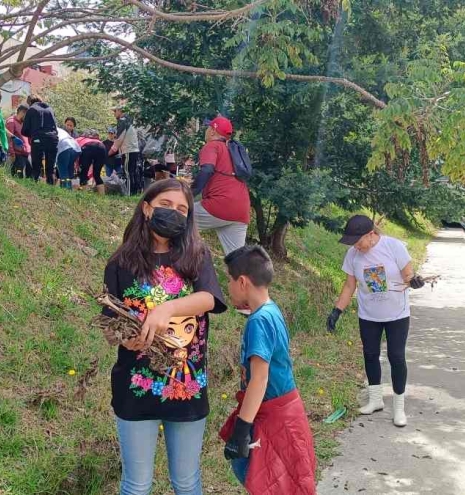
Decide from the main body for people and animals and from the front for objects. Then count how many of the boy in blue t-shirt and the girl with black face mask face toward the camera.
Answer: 1

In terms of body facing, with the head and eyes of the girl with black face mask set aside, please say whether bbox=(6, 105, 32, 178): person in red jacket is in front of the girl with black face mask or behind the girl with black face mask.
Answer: behind

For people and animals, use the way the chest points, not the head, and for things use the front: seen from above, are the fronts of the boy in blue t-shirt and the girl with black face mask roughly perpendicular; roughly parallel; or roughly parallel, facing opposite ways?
roughly perpendicular

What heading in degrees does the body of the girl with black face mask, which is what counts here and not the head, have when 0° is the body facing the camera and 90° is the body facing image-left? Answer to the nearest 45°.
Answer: approximately 0°

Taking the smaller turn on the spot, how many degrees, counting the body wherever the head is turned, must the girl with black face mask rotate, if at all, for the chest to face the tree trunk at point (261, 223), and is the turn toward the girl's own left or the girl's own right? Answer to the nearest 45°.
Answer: approximately 180°
